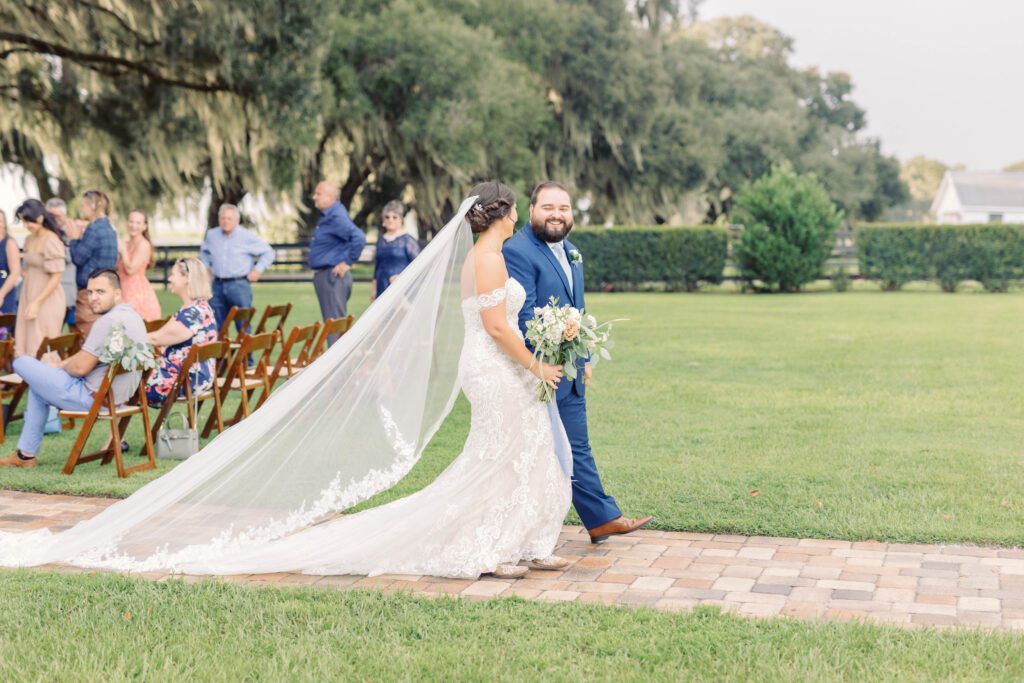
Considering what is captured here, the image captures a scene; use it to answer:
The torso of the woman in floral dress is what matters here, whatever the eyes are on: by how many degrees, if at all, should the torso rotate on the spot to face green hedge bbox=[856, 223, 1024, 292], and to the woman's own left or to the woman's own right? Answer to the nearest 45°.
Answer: approximately 135° to the woman's own right

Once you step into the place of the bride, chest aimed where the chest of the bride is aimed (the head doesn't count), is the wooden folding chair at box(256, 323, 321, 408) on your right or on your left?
on your left

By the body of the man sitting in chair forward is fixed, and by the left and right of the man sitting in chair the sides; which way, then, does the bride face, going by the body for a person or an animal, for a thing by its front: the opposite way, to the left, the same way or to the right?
the opposite way

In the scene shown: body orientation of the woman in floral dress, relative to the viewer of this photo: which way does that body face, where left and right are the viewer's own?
facing to the left of the viewer

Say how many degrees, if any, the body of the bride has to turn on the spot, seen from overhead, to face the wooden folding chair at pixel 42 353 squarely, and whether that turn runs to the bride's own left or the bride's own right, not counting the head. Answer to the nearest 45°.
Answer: approximately 135° to the bride's own left

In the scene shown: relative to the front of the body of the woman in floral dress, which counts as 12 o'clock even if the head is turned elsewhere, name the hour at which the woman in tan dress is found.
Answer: The woman in tan dress is roughly at 2 o'clock from the woman in floral dress.

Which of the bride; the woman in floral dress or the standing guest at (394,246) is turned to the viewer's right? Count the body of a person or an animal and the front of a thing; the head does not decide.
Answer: the bride

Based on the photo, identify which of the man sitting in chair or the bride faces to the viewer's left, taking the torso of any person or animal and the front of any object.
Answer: the man sitting in chair

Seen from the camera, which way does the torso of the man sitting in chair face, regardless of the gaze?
to the viewer's left

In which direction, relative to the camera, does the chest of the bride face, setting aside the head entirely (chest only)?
to the viewer's right

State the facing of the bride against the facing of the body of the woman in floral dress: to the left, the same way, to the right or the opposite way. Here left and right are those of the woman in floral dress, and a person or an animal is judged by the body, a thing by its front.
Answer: the opposite way
